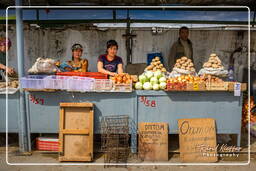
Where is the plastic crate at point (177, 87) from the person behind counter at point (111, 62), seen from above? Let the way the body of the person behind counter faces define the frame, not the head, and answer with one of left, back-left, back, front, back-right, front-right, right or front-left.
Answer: front-left

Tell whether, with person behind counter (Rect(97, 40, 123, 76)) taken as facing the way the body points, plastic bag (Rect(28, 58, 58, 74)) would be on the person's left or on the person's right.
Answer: on the person's right

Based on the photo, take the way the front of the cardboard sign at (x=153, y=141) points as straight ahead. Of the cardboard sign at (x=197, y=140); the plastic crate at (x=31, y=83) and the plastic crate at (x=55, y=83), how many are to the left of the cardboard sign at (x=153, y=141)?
1
